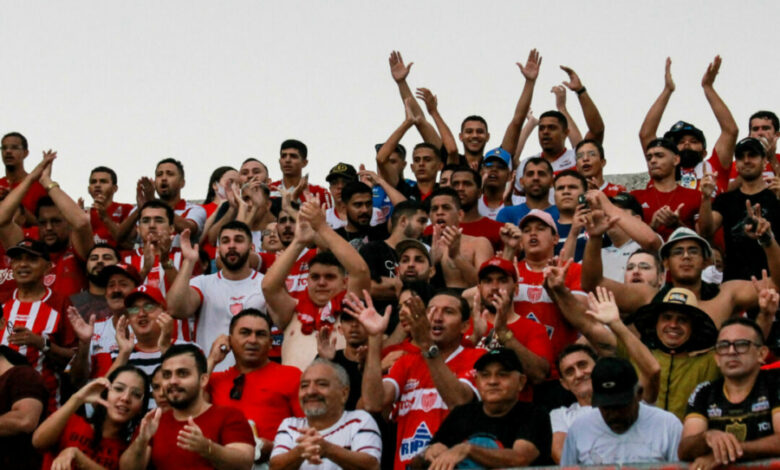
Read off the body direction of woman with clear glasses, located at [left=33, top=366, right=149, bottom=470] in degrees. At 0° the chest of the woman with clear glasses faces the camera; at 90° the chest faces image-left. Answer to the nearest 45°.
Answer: approximately 0°

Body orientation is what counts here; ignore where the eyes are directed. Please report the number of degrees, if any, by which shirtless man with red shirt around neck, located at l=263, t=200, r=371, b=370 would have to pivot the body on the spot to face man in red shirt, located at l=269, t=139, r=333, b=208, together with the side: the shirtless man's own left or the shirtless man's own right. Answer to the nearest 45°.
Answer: approximately 180°

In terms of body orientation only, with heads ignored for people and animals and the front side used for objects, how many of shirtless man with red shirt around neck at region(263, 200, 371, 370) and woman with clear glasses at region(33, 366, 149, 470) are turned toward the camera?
2

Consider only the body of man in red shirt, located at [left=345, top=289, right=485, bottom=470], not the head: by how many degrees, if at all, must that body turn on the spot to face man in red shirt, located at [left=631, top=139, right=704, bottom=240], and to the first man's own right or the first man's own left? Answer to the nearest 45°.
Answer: approximately 180°

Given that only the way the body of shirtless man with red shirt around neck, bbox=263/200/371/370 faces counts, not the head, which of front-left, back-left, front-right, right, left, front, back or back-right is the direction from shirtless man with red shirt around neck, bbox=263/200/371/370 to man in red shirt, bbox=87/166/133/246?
back-right

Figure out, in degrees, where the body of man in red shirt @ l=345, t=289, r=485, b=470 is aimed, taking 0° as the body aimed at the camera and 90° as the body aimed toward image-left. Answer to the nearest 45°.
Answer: approximately 45°
